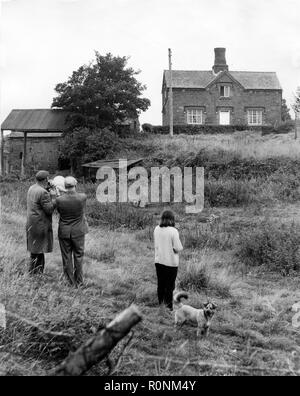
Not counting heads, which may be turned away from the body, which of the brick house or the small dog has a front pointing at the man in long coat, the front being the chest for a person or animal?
the brick house

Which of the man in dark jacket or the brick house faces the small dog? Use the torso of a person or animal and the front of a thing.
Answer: the brick house

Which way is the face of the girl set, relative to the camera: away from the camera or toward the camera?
away from the camera

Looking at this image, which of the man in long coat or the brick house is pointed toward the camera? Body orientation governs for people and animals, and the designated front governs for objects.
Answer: the brick house

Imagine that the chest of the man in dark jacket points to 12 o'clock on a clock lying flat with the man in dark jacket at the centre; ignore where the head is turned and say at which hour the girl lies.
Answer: The girl is roughly at 4 o'clock from the man in dark jacket.

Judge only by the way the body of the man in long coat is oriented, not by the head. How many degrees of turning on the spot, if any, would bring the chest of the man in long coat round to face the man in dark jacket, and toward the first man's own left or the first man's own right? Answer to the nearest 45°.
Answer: approximately 45° to the first man's own right

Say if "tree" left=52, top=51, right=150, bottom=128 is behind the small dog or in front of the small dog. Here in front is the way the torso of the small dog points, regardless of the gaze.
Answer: behind

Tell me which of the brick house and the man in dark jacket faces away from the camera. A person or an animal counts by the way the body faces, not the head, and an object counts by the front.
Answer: the man in dark jacket

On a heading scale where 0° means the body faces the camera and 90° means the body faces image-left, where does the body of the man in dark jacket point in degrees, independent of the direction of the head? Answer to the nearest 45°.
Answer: approximately 180°

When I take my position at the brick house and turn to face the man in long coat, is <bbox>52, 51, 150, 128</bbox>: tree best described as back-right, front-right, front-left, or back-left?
front-right

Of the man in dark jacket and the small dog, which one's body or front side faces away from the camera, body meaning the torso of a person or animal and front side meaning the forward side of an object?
the man in dark jacket

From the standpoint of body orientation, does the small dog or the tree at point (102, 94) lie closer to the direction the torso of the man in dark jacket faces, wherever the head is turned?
the tree

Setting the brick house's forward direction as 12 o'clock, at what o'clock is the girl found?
The girl is roughly at 12 o'clock from the brick house.

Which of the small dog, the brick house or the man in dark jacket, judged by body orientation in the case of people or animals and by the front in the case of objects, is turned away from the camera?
the man in dark jacket

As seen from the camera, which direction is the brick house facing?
toward the camera

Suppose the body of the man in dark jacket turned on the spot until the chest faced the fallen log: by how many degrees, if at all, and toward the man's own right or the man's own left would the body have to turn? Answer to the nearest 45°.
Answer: approximately 180°

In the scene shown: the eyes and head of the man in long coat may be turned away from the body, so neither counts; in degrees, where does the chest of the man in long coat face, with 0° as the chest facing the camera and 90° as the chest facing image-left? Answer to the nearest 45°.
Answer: approximately 225°

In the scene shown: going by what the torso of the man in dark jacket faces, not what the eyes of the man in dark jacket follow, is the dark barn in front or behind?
in front
